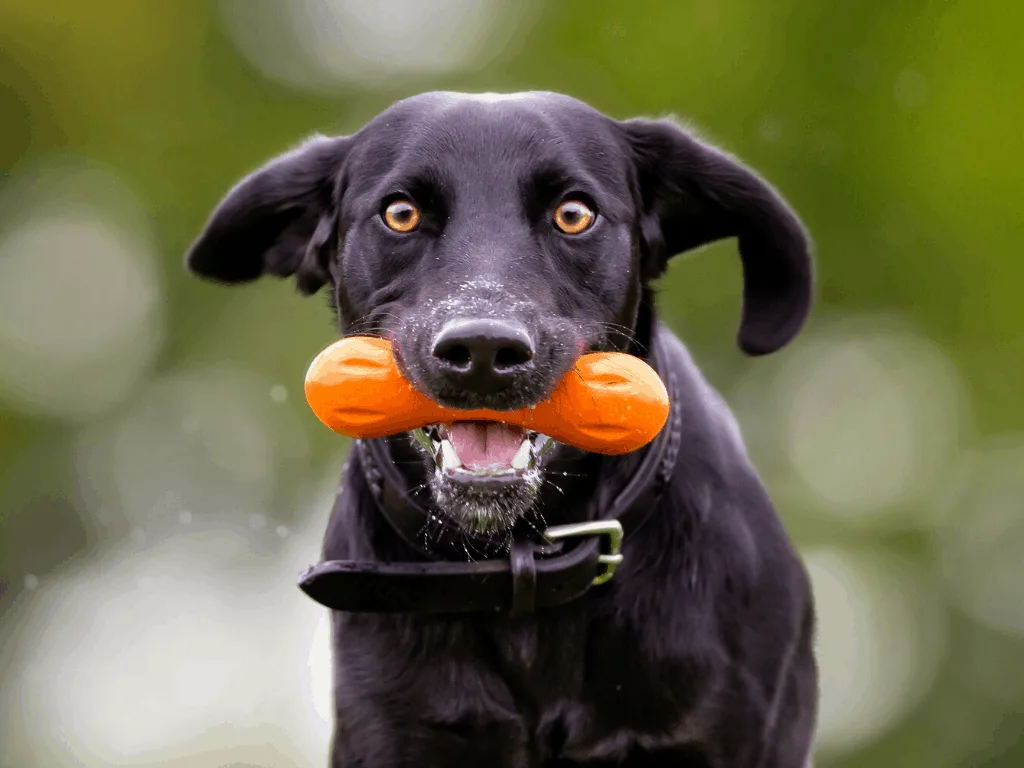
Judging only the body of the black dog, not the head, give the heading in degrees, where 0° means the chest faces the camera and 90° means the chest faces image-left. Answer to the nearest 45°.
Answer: approximately 0°
